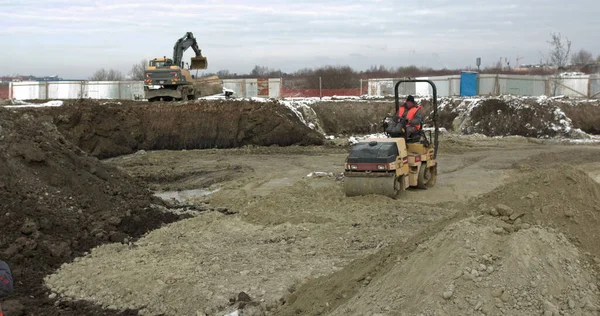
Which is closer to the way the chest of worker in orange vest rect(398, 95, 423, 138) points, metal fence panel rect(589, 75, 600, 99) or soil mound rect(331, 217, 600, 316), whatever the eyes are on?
the soil mound

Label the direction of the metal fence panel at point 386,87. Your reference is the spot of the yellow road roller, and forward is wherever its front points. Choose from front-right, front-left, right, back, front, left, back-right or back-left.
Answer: back-right

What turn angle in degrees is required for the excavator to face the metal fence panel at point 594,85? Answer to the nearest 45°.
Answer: approximately 45° to its right

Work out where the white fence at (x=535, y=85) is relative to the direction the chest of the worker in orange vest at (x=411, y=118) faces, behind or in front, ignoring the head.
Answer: behind

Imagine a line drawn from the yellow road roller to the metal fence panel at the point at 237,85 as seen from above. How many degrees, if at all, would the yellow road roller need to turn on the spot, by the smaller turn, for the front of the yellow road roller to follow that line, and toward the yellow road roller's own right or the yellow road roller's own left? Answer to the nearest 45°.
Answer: approximately 135° to the yellow road roller's own right

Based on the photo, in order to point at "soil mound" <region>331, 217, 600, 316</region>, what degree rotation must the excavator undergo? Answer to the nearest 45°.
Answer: approximately 135° to its right

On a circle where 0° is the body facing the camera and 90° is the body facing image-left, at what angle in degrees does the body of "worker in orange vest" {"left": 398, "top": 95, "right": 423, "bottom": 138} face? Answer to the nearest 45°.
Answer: approximately 45°

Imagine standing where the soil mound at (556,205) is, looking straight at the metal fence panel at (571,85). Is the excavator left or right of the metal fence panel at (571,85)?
left

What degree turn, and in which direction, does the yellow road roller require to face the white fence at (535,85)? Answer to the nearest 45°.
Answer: approximately 135° to its right

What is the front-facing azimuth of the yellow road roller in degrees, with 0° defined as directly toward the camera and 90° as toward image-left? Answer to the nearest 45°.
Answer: approximately 45°

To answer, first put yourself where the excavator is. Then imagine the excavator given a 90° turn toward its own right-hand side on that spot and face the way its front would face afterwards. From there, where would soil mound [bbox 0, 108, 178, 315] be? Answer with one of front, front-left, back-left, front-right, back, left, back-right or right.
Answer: front-right

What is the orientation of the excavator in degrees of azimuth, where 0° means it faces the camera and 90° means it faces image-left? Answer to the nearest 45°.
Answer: approximately 225°

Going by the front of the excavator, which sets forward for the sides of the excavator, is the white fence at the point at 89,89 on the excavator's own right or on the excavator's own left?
on the excavator's own left
